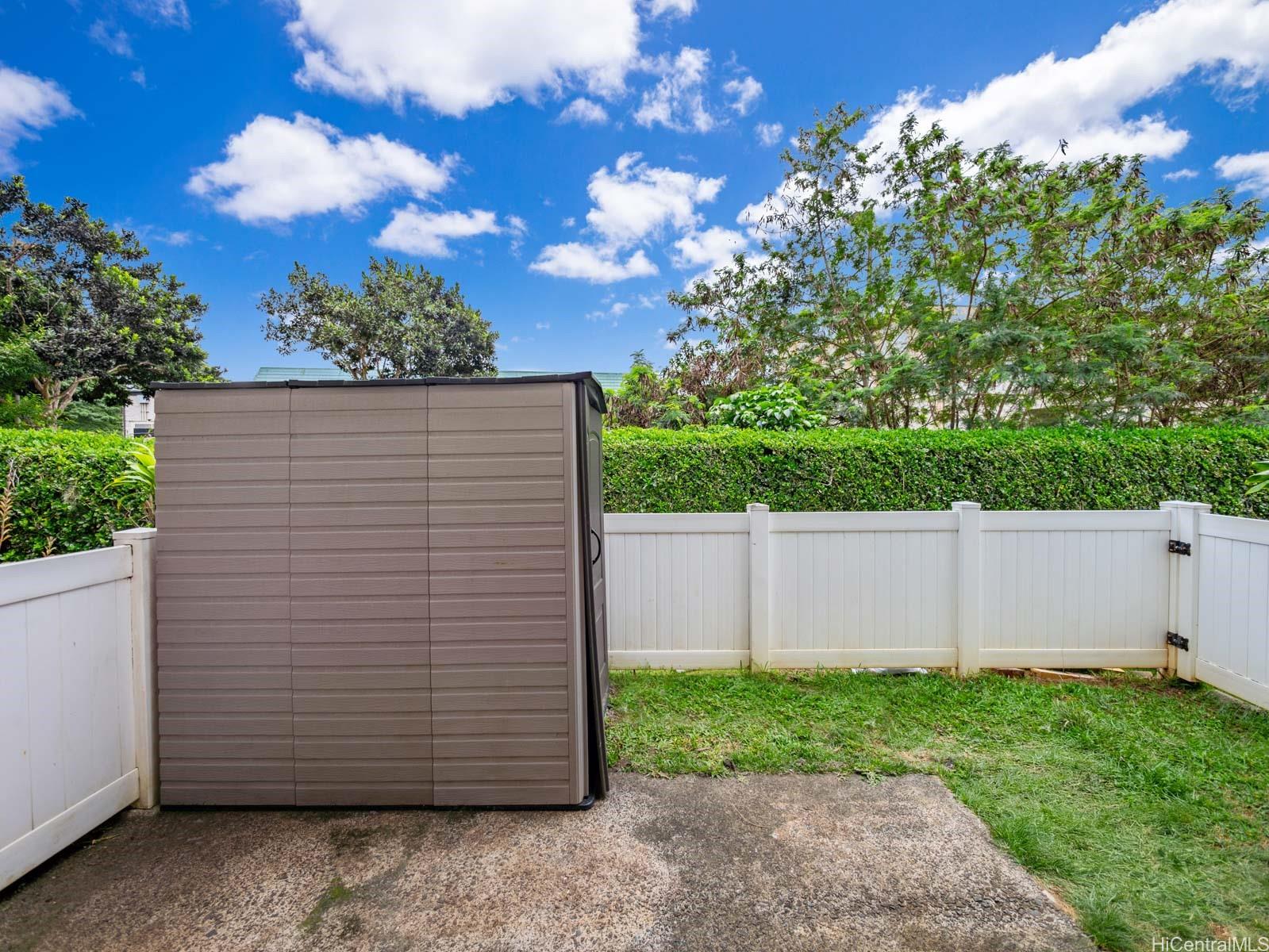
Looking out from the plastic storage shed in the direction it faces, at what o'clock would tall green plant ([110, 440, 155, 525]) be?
The tall green plant is roughly at 8 o'clock from the plastic storage shed.

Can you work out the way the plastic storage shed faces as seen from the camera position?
facing to the right of the viewer

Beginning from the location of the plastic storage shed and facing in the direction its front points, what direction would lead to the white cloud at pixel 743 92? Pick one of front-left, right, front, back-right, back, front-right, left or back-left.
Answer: front-left

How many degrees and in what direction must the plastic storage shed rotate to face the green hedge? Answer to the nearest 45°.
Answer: approximately 135° to its left

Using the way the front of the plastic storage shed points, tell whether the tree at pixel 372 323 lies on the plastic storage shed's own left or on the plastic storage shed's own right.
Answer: on the plastic storage shed's own left

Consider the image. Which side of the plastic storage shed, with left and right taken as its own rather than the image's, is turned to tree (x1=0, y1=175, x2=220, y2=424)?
left

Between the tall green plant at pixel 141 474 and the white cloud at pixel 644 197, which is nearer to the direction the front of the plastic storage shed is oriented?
the white cloud

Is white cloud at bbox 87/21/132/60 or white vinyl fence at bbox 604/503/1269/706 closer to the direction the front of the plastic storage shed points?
the white vinyl fence

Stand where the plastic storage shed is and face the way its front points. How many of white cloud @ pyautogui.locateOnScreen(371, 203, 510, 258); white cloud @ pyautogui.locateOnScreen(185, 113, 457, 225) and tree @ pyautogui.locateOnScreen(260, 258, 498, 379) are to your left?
3

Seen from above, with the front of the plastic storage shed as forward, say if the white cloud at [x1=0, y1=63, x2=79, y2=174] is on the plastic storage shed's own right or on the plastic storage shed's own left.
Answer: on the plastic storage shed's own left
